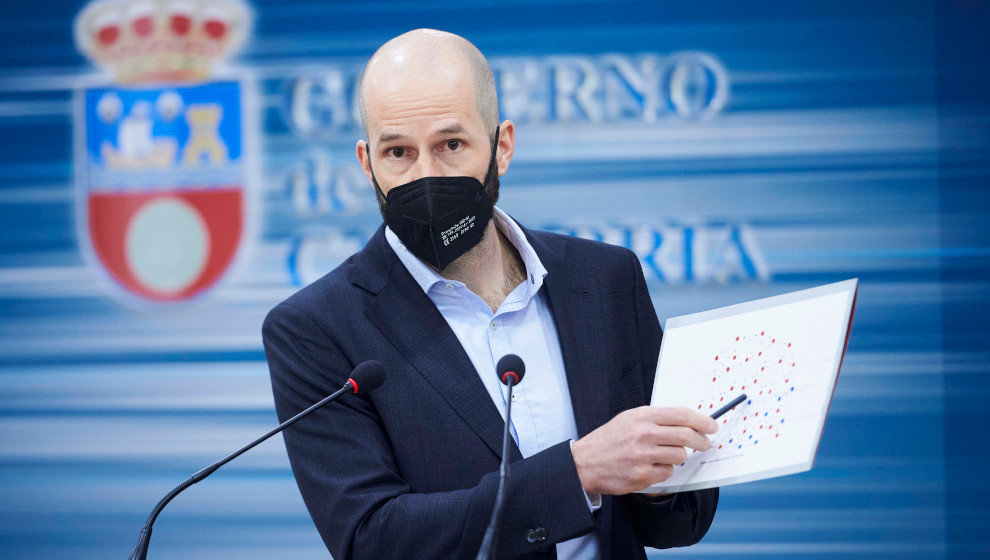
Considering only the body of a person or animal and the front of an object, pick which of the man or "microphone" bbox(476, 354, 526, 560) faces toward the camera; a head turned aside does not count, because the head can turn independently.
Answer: the man

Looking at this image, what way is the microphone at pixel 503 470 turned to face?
away from the camera

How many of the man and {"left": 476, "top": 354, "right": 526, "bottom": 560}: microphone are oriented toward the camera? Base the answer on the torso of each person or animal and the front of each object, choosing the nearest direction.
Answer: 1

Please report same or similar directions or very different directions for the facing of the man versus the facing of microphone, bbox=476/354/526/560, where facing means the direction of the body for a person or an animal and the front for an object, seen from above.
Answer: very different directions

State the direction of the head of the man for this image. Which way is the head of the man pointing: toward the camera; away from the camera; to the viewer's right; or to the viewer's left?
toward the camera

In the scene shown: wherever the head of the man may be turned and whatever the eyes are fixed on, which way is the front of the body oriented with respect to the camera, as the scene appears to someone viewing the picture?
toward the camera
